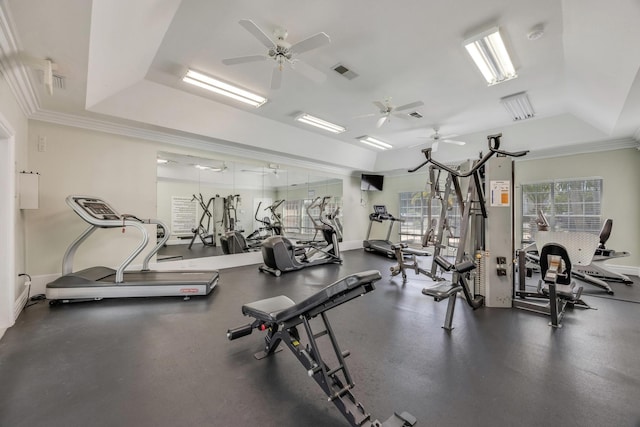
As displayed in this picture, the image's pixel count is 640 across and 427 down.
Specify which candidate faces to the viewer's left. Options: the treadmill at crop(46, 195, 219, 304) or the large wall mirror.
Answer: the treadmill

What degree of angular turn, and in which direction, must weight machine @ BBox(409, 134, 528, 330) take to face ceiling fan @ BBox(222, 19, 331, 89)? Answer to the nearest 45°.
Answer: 0° — it already faces it

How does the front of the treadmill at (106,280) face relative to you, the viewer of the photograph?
facing to the left of the viewer

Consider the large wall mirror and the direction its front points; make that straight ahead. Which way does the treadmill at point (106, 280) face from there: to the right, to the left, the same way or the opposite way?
to the right

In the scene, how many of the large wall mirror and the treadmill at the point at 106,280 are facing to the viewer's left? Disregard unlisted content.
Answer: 1

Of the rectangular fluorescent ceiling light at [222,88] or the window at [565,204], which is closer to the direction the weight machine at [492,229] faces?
the rectangular fluorescent ceiling light

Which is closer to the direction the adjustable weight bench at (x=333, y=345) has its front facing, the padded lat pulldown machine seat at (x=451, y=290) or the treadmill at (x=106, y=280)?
the treadmill

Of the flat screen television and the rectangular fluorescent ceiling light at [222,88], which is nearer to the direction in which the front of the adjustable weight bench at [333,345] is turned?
the rectangular fluorescent ceiling light

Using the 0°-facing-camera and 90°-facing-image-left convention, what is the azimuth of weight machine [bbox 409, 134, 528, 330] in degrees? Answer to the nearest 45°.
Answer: approximately 45°
